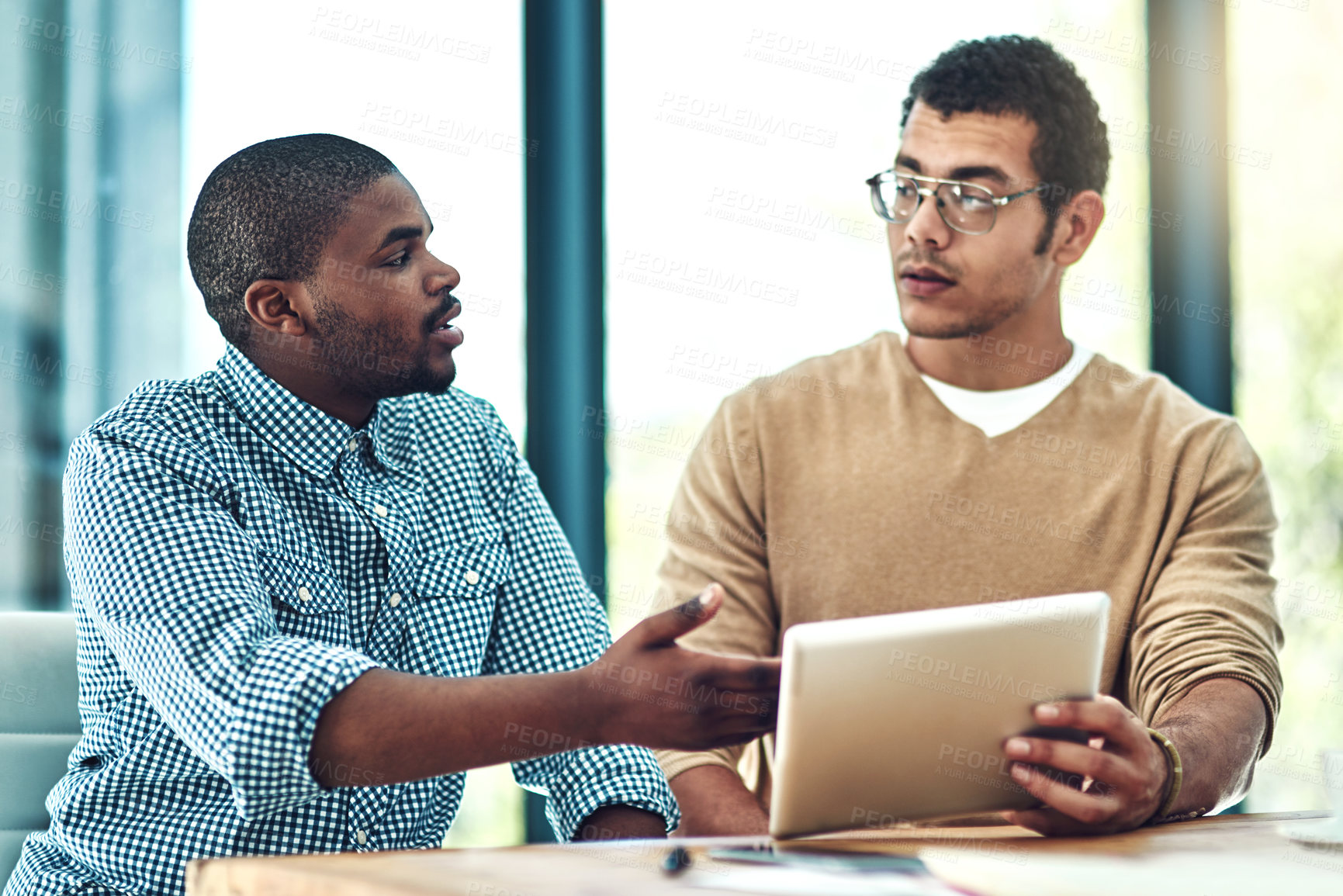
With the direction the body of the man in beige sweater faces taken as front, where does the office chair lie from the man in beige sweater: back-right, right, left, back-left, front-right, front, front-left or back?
front-right

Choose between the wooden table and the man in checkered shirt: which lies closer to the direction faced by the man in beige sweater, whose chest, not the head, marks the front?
the wooden table

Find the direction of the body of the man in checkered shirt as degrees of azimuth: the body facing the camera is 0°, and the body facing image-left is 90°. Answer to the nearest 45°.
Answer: approximately 315°

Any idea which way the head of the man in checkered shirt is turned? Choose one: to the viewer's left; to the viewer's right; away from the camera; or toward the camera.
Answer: to the viewer's right

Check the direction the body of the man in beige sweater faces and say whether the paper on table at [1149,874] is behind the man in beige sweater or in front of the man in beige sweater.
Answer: in front

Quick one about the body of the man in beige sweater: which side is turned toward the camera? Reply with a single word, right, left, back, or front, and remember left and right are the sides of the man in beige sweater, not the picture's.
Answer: front

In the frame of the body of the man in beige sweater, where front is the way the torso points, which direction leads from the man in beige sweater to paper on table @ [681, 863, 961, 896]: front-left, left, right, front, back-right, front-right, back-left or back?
front

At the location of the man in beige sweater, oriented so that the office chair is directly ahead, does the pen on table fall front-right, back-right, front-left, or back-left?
front-left

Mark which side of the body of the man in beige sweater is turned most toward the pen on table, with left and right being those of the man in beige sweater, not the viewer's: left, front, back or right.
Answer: front

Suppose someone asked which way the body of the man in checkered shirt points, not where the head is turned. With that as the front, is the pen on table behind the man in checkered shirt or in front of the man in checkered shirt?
in front

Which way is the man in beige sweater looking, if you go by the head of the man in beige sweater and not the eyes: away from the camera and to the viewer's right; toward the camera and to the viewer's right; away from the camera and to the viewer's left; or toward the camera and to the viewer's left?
toward the camera and to the viewer's left

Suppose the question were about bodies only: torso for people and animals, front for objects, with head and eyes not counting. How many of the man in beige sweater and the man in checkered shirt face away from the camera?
0

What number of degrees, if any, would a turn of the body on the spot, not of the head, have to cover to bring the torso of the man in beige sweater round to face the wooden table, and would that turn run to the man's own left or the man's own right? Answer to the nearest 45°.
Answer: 0° — they already face it
